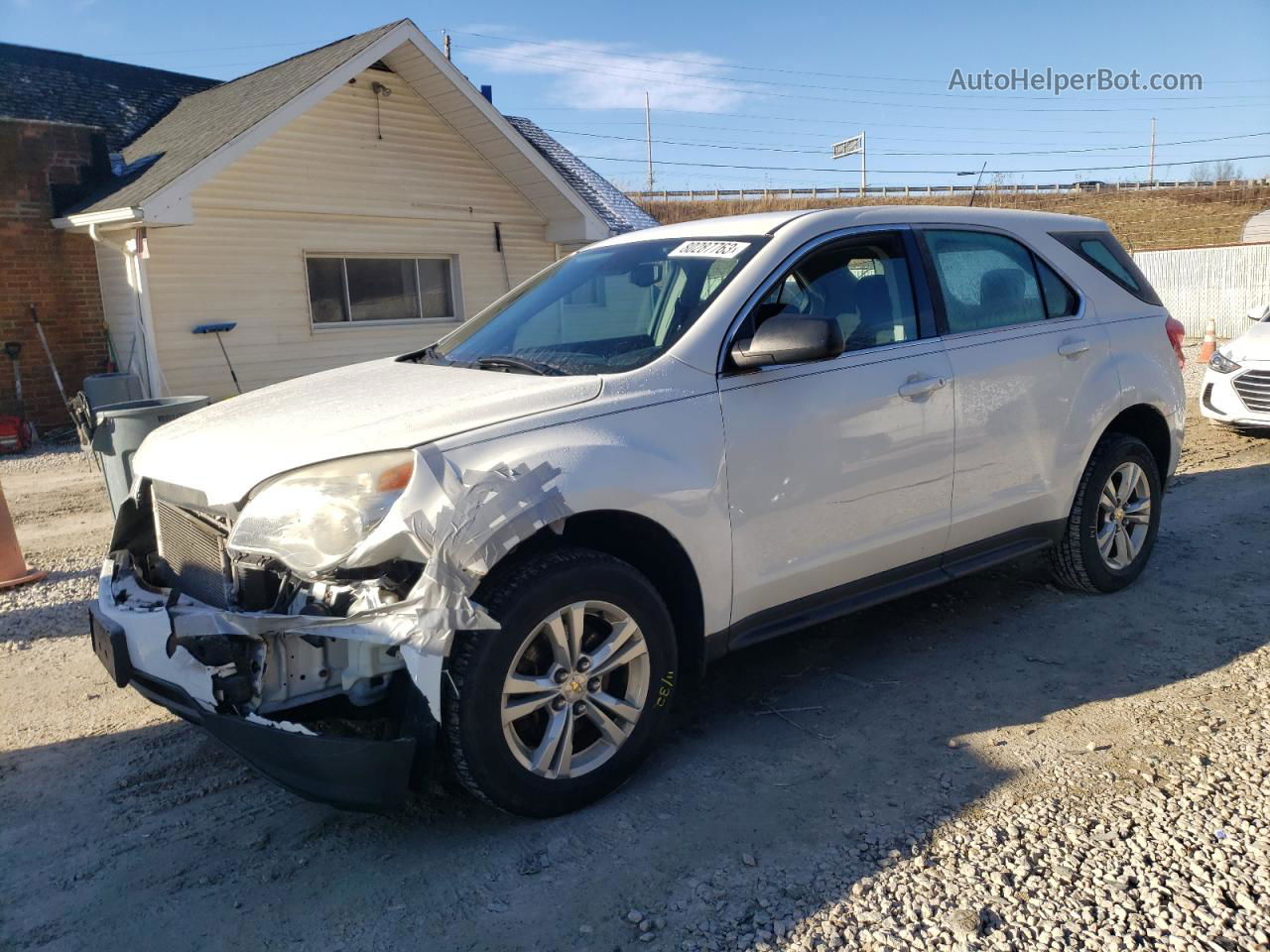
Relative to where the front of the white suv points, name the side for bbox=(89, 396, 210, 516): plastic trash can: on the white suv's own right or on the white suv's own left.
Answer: on the white suv's own right

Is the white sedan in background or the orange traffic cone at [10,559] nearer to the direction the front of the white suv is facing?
the orange traffic cone

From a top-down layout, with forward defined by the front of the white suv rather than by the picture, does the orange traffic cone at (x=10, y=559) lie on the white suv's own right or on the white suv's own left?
on the white suv's own right

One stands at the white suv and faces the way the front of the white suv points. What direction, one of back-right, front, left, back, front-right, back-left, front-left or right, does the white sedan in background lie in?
back

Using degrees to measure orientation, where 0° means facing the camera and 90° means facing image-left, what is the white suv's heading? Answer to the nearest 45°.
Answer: approximately 45°

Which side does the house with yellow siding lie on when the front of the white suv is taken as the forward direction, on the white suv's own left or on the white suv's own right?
on the white suv's own right

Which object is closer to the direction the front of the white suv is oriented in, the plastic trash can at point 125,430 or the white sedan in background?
the plastic trash can
